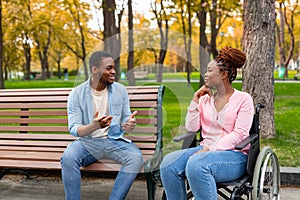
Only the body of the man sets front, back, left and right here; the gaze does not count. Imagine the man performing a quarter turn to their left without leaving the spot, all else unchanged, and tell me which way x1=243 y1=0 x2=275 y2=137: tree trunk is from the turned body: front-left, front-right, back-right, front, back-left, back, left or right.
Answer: front-left

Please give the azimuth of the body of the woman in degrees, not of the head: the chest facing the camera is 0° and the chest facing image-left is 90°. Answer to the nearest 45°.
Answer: approximately 45°

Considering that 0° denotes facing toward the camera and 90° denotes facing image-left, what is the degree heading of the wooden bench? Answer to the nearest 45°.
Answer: approximately 0°

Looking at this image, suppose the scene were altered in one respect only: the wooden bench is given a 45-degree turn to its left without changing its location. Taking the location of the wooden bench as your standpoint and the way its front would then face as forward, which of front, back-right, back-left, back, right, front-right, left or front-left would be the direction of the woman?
front

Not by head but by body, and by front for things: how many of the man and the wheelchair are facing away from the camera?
0

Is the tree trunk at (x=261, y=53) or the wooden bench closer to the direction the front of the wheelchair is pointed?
the wooden bench

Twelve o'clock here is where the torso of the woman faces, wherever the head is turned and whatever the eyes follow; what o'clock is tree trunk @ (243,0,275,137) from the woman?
The tree trunk is roughly at 5 o'clock from the woman.

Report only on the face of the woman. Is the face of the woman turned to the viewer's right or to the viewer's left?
to the viewer's left

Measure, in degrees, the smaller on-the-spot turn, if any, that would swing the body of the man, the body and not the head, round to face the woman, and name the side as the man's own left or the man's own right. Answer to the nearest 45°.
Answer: approximately 45° to the man's own left

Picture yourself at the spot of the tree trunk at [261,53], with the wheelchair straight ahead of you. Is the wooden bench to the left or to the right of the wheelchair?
right
